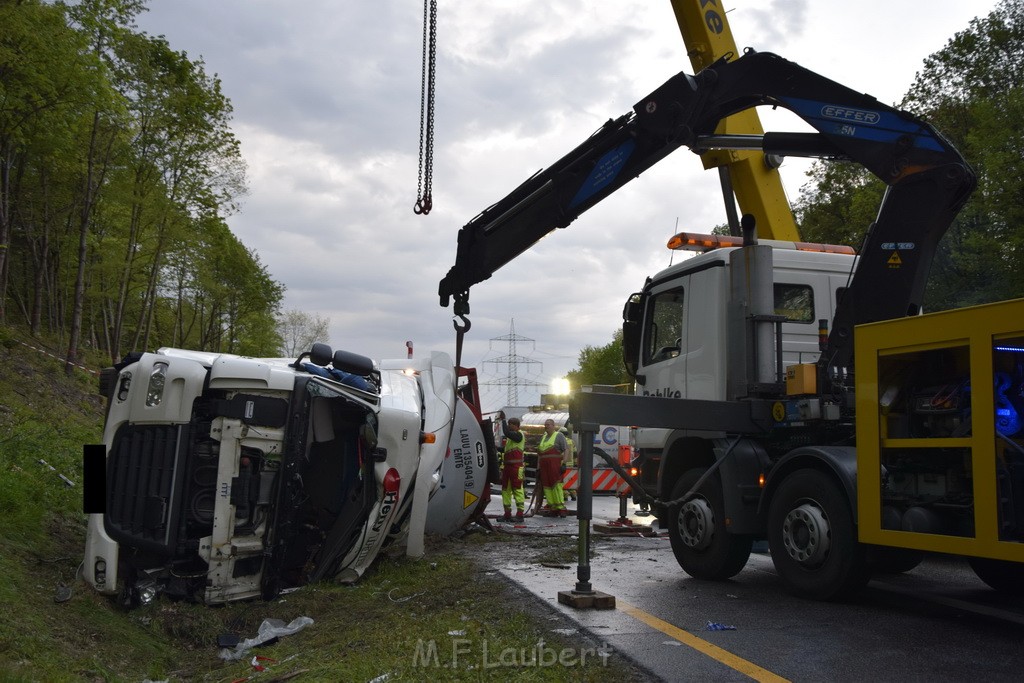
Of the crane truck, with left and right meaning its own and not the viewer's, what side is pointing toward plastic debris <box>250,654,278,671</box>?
left

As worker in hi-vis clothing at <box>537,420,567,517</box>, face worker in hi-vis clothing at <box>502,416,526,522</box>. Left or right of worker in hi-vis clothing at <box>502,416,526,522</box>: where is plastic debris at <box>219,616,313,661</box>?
left

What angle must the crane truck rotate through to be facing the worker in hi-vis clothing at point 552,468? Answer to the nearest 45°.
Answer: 0° — it already faces them

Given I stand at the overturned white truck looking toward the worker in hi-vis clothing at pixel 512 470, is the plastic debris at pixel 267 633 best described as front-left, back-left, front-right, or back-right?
back-right

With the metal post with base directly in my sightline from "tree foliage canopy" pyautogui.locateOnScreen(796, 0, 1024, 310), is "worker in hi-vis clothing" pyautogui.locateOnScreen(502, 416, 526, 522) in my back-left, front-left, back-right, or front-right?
front-right

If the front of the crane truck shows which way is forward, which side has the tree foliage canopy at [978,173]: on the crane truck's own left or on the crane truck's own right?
on the crane truck's own right

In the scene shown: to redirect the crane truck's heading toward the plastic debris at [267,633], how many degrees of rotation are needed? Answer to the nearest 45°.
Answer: approximately 90° to its left

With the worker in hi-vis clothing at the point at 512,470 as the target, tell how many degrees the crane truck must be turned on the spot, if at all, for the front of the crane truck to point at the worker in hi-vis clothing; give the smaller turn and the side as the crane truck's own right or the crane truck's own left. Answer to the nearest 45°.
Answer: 0° — it already faces them

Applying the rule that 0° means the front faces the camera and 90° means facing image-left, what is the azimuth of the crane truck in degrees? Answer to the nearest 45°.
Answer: approximately 135°

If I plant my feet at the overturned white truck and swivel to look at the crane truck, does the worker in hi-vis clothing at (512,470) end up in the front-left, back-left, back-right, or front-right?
front-left

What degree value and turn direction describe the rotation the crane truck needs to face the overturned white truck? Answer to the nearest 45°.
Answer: approximately 45° to its left
